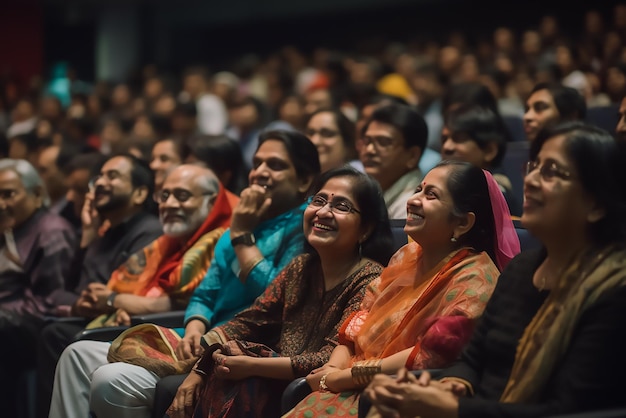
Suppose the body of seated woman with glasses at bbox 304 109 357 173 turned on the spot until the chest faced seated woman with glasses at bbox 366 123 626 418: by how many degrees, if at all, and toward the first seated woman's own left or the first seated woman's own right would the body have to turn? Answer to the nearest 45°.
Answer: approximately 45° to the first seated woman's own left

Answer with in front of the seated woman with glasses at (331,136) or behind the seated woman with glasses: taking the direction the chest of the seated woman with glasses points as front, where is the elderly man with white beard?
in front

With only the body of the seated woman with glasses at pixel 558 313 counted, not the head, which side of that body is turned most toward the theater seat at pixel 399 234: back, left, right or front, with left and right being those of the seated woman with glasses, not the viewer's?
right

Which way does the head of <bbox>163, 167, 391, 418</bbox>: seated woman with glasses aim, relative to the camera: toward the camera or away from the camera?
toward the camera

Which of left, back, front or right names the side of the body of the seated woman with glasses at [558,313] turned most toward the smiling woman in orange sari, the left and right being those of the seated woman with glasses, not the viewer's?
right

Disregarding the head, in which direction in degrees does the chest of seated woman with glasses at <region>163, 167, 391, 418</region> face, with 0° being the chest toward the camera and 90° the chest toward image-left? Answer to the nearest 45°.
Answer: approximately 45°

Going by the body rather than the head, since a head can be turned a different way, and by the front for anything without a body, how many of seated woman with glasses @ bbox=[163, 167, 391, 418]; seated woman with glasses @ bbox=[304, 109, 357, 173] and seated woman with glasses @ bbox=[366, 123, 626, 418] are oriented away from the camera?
0

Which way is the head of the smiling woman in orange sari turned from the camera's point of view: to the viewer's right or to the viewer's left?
to the viewer's left

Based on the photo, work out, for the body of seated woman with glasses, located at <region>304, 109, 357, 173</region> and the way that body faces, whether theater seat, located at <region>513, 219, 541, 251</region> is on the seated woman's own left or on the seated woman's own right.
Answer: on the seated woman's own left

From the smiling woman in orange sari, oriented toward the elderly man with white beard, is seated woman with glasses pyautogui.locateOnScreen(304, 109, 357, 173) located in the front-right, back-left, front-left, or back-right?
front-right

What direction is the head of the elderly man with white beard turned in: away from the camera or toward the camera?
toward the camera

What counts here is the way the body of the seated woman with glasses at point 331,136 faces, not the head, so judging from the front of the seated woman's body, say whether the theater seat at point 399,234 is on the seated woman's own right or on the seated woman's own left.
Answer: on the seated woman's own left

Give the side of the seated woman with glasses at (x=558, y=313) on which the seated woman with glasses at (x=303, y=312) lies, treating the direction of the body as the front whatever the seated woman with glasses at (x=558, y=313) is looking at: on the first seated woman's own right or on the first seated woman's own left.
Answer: on the first seated woman's own right

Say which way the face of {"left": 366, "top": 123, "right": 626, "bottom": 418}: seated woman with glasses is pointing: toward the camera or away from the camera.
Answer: toward the camera

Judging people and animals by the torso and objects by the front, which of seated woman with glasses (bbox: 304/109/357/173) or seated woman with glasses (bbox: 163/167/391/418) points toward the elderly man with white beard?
seated woman with glasses (bbox: 304/109/357/173)
